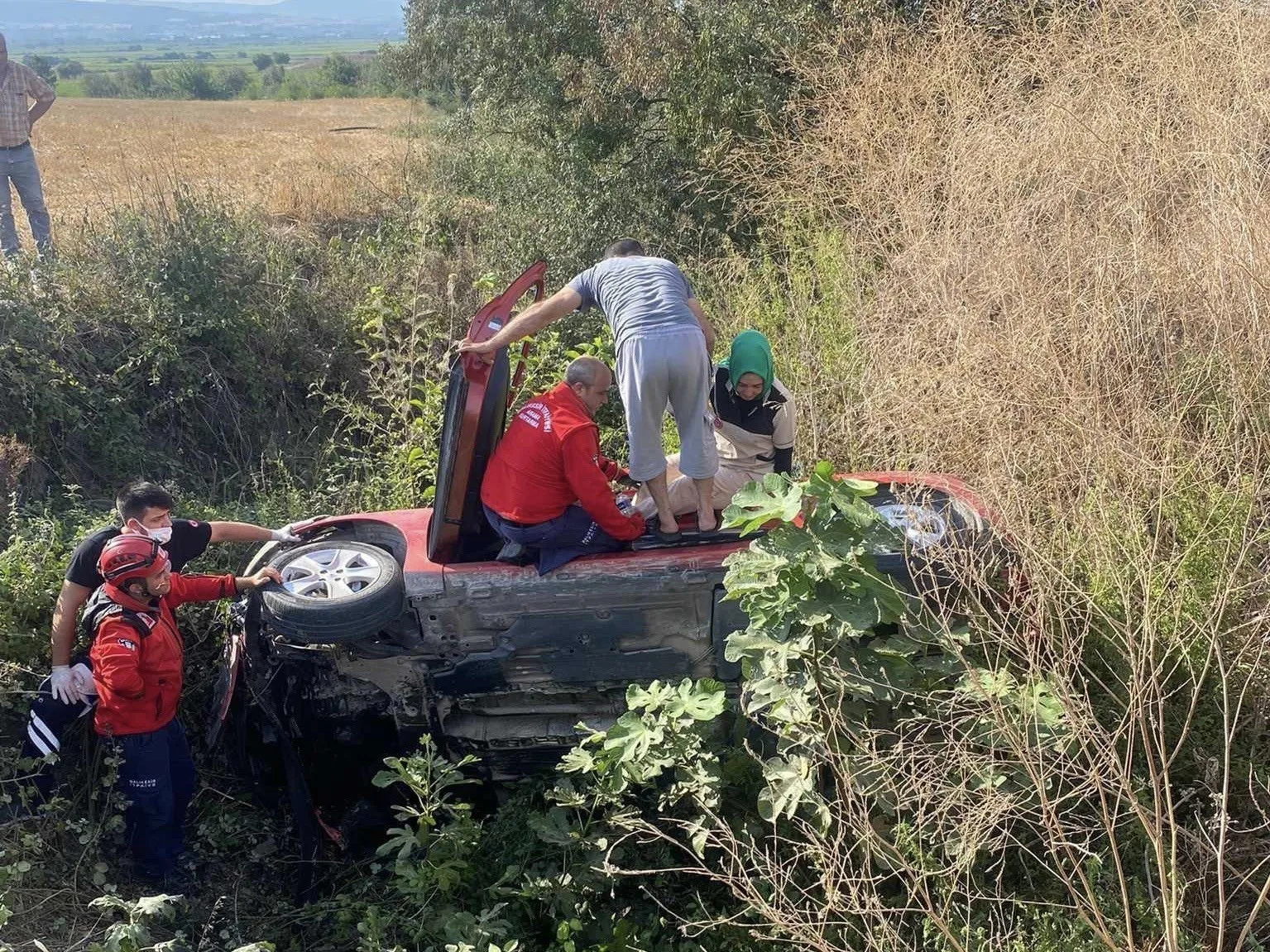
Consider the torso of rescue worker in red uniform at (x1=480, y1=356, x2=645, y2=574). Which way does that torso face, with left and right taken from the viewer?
facing away from the viewer and to the right of the viewer

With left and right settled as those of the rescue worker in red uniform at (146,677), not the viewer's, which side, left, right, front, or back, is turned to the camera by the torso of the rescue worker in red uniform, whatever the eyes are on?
right

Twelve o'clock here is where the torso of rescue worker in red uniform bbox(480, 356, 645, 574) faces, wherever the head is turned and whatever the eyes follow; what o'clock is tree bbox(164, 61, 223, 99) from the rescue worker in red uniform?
The tree is roughly at 10 o'clock from the rescue worker in red uniform.

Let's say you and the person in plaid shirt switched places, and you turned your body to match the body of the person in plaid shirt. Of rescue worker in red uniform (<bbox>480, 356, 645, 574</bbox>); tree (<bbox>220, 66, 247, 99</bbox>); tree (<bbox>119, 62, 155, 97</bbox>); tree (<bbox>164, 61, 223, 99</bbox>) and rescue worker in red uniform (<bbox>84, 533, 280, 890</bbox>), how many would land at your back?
3

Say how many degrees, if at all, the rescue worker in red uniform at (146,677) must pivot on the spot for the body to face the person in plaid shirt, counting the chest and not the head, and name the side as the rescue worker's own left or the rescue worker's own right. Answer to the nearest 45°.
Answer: approximately 90° to the rescue worker's own left

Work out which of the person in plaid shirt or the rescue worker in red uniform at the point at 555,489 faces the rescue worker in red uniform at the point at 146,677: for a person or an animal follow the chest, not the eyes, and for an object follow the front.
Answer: the person in plaid shirt

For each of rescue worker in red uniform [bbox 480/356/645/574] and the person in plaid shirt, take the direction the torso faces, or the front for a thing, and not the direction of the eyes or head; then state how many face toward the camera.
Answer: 1

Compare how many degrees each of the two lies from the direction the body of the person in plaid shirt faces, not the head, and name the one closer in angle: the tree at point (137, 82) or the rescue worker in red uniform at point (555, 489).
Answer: the rescue worker in red uniform

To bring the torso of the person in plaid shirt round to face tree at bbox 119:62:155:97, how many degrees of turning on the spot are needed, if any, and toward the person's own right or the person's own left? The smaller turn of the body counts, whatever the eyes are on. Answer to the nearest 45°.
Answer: approximately 180°

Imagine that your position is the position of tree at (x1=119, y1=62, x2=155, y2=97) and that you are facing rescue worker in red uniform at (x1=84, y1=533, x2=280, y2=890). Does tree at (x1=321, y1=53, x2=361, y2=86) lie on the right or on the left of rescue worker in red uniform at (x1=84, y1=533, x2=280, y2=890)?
left

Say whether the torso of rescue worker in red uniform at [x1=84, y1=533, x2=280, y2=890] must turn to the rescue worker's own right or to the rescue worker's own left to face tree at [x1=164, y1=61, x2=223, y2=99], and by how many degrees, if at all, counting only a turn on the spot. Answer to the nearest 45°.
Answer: approximately 90° to the rescue worker's own left
